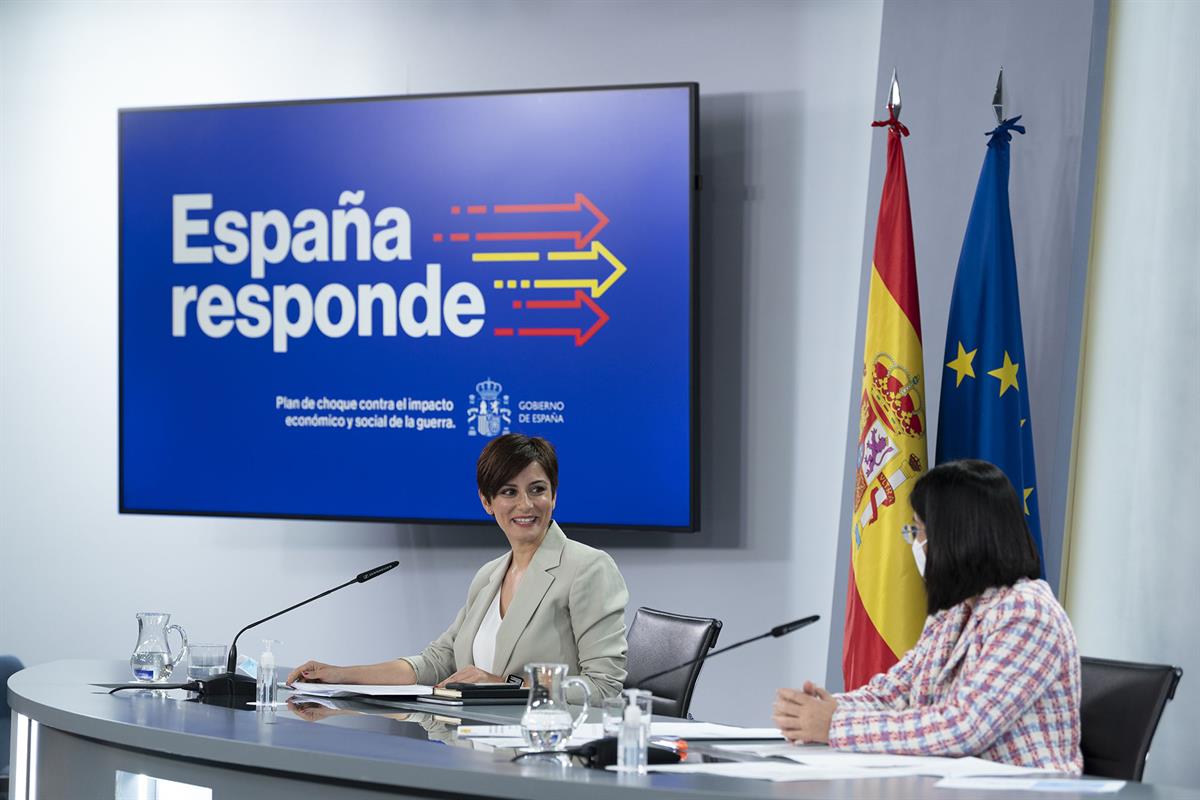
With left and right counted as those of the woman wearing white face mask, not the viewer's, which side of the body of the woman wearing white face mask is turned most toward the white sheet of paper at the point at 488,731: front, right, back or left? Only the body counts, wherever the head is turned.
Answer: front

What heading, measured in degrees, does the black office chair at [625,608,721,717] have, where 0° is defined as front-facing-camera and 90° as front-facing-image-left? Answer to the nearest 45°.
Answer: approximately 45°

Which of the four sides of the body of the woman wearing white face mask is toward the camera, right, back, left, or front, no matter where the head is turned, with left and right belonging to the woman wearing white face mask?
left

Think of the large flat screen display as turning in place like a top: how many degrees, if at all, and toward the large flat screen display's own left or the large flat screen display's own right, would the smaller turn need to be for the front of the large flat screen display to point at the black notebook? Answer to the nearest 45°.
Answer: approximately 45° to the large flat screen display's own left

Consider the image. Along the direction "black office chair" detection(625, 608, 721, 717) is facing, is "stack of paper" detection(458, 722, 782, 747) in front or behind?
in front

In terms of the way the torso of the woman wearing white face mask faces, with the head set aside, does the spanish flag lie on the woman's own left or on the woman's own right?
on the woman's own right

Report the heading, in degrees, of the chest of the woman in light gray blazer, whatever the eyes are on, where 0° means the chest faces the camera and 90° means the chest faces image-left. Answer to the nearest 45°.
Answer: approximately 45°

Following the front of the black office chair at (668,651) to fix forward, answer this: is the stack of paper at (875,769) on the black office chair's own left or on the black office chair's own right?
on the black office chair's own left

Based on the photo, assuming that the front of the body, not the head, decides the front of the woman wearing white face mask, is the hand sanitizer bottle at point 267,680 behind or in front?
in front

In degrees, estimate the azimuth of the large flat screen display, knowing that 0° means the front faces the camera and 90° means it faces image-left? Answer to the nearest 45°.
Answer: approximately 45°

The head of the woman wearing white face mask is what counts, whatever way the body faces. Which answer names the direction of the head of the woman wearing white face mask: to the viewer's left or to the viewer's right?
to the viewer's left

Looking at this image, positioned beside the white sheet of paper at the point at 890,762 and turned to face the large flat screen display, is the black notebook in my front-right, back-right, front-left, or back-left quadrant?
front-left

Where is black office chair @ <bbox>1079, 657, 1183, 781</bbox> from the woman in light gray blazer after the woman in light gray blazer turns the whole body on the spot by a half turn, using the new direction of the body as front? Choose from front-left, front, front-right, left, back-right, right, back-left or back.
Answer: right

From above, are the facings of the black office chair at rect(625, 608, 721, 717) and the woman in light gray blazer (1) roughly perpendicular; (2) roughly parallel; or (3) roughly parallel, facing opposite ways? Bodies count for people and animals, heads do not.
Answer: roughly parallel

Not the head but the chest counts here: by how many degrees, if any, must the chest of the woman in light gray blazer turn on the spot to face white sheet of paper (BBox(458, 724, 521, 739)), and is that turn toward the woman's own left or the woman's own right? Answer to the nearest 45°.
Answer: approximately 45° to the woman's own left

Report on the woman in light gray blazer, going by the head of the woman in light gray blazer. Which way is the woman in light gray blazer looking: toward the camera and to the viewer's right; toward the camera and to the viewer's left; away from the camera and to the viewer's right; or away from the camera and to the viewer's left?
toward the camera and to the viewer's right

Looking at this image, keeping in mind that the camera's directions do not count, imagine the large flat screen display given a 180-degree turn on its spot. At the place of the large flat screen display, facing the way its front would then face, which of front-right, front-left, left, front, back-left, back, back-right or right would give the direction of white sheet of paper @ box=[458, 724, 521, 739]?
back-right

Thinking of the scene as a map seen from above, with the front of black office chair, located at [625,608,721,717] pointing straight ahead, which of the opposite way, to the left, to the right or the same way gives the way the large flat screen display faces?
the same way
